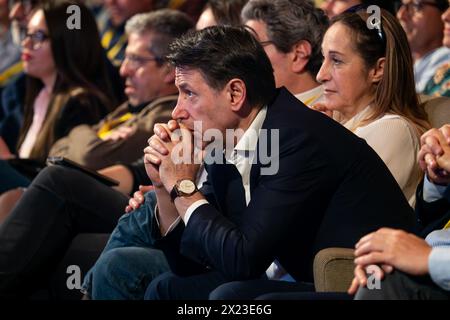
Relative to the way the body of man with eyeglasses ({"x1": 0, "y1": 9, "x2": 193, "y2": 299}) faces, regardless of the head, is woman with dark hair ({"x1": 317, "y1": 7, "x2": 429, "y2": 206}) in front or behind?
behind

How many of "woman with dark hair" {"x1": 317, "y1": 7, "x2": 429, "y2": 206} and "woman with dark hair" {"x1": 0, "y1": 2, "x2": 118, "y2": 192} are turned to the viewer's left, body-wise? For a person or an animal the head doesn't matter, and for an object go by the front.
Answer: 2

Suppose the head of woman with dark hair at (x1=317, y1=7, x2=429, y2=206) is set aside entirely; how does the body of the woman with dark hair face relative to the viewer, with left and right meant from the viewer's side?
facing to the left of the viewer

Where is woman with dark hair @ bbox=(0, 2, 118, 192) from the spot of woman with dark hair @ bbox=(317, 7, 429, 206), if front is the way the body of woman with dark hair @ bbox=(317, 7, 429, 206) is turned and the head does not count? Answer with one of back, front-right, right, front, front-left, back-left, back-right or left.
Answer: front-right

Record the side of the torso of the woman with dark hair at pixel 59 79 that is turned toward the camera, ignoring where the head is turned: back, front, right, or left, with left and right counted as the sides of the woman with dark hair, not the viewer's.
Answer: left

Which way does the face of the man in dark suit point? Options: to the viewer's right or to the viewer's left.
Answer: to the viewer's left

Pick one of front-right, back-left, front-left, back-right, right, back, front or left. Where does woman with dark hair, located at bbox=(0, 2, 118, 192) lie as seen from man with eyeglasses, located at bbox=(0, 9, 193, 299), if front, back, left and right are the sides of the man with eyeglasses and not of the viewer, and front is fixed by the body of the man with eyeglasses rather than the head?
right

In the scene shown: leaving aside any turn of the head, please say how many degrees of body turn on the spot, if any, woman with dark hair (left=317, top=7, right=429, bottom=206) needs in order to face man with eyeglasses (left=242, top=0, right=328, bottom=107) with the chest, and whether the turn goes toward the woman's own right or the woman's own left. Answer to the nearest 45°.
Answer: approximately 45° to the woman's own right

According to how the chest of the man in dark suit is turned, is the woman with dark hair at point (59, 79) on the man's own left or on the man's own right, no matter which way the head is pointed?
on the man's own right

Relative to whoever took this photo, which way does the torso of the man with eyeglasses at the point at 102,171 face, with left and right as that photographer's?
facing to the left of the viewer

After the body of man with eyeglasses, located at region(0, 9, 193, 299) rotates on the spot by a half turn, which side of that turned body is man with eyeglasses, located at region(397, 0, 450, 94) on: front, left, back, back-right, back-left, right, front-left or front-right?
front

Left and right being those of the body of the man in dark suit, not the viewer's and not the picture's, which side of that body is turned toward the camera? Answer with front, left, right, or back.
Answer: left

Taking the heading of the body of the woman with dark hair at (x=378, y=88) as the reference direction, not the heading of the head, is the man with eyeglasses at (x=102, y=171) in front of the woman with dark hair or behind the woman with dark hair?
in front
